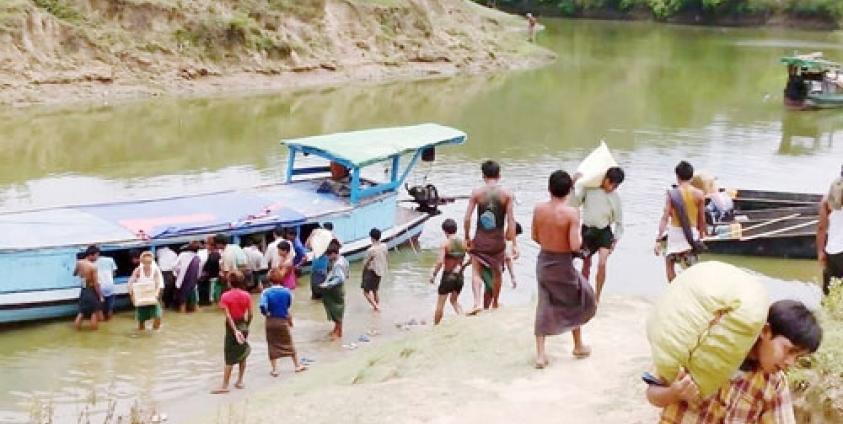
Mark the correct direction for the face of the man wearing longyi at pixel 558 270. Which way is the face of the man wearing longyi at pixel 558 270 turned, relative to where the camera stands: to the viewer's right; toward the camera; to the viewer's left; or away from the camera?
away from the camera

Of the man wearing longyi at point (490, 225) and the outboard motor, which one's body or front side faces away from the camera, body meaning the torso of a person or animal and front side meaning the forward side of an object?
the man wearing longyi

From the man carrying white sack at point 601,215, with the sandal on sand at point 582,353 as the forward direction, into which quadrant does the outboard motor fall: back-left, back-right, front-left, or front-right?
back-right

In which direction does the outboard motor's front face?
to the viewer's left

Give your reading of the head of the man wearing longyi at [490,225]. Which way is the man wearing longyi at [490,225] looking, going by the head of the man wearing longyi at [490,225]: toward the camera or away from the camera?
away from the camera
